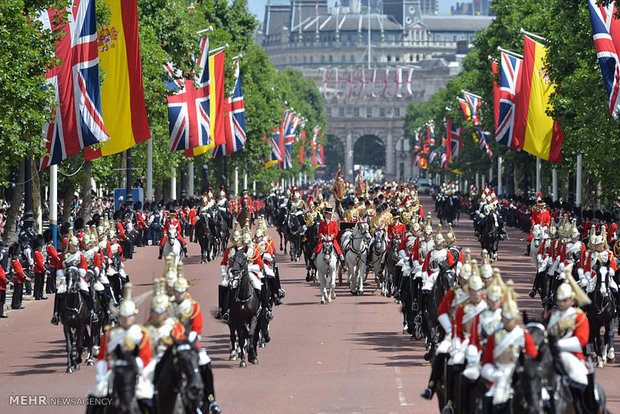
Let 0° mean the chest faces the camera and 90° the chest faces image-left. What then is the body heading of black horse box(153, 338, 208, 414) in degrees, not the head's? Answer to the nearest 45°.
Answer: approximately 315°

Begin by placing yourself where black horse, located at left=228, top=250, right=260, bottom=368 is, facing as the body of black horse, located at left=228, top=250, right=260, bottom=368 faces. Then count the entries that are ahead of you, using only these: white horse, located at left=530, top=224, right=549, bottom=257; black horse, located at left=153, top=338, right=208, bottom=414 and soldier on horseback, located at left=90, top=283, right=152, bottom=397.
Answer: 2

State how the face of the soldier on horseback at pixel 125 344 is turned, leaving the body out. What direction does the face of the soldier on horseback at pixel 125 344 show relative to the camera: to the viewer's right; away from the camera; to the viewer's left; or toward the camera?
toward the camera

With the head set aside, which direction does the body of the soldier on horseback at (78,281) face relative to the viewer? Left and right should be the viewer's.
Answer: facing the viewer

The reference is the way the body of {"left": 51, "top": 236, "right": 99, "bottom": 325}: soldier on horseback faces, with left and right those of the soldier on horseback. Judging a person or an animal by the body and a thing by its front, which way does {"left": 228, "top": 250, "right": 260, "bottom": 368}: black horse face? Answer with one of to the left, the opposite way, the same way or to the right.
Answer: the same way

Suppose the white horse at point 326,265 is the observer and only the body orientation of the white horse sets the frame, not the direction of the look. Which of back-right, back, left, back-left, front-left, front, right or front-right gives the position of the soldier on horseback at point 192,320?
front

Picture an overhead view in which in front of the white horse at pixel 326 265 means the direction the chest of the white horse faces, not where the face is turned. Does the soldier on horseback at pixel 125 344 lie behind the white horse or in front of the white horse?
in front

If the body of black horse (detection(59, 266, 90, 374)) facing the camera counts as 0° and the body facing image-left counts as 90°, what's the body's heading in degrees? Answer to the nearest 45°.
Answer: approximately 0°

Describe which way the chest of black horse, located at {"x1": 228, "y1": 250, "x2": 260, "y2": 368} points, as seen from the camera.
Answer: toward the camera

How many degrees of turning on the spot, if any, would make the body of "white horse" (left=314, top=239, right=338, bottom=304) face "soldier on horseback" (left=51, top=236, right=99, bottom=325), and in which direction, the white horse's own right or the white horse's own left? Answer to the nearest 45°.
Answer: approximately 45° to the white horse's own right

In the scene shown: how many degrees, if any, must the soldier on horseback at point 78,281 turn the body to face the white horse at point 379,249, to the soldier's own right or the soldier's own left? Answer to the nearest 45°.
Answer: approximately 135° to the soldier's own left

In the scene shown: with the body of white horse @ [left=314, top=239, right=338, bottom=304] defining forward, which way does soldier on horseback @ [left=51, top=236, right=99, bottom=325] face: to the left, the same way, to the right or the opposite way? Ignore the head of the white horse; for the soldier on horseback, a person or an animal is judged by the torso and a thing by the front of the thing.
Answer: the same way

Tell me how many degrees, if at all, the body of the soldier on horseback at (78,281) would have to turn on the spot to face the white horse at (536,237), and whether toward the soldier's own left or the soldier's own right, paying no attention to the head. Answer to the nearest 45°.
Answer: approximately 135° to the soldier's own left

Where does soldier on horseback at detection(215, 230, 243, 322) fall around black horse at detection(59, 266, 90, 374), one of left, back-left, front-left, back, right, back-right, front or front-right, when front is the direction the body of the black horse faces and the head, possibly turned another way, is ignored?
left

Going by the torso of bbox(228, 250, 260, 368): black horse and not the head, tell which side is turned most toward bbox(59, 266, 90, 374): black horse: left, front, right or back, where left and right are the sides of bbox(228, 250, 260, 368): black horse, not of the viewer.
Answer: right

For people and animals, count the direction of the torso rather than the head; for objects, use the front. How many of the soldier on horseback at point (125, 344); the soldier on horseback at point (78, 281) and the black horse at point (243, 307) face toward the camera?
3

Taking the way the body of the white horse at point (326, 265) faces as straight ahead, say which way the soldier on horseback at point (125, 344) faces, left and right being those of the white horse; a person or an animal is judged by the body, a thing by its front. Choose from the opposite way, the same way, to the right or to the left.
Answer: the same way
